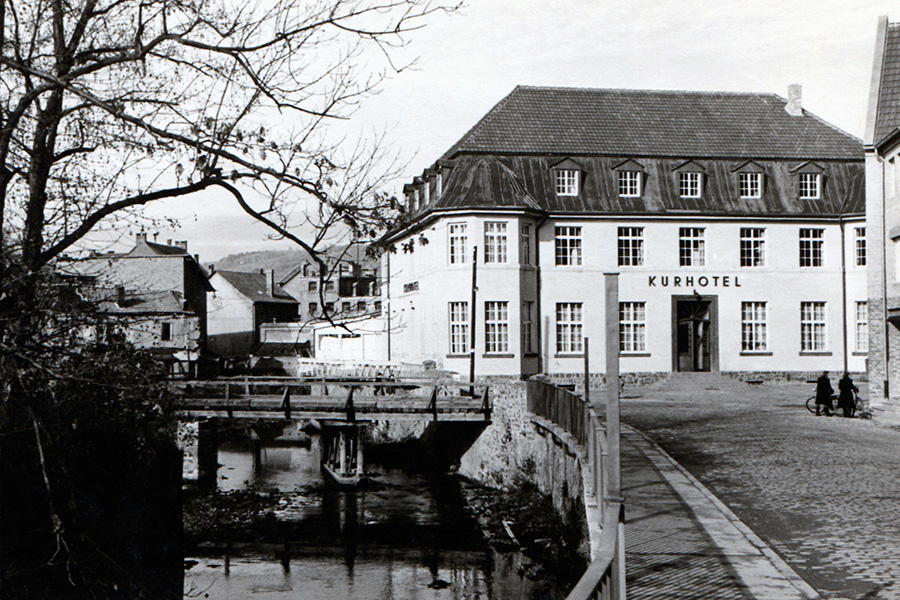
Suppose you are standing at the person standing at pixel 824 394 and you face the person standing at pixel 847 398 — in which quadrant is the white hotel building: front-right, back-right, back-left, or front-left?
back-left

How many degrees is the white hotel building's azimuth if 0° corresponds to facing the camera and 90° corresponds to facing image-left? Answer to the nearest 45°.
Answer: approximately 0°

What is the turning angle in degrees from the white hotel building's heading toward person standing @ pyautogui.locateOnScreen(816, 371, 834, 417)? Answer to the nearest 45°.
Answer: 0° — it already faces them
